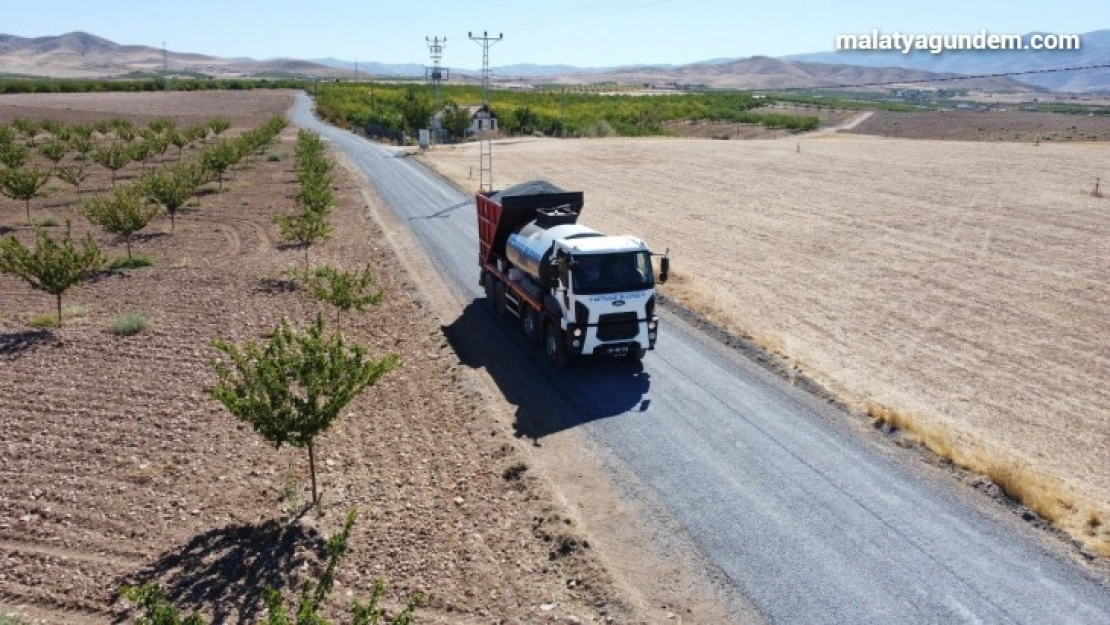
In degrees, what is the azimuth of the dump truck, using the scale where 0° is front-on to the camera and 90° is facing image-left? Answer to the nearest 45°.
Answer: approximately 315°

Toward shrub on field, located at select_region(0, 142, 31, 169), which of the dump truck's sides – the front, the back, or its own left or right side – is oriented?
back

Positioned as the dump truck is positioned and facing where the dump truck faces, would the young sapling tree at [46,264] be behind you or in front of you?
behind

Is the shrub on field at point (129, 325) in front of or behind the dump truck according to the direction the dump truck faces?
behind

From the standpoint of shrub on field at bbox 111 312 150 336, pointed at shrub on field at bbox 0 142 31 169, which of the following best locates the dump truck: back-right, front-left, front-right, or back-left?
back-right

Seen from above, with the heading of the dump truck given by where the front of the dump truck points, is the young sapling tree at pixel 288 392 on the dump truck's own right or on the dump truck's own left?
on the dump truck's own right

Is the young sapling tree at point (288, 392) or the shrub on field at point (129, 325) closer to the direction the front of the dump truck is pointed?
the young sapling tree
